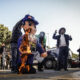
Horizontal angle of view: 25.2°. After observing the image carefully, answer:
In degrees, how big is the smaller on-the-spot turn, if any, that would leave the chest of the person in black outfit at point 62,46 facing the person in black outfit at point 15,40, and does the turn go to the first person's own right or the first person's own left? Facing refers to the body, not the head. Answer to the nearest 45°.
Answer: approximately 45° to the first person's own right

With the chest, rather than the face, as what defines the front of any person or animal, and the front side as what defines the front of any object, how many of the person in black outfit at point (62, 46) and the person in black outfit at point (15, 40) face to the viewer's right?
1

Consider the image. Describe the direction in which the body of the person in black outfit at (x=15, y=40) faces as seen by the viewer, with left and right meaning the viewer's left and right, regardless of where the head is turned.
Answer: facing to the right of the viewer

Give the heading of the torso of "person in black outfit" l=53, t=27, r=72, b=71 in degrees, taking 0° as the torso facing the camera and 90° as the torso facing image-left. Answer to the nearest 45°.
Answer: approximately 0°

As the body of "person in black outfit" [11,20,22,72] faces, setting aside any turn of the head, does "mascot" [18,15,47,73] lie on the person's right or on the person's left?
on the person's right

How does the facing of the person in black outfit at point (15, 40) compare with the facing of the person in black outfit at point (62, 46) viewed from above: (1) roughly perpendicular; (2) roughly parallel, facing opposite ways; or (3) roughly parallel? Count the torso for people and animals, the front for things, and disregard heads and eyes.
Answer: roughly perpendicular

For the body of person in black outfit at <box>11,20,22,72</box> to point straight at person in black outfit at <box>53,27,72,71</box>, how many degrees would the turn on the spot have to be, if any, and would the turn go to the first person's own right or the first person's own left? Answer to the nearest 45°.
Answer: approximately 45° to the first person's own left
